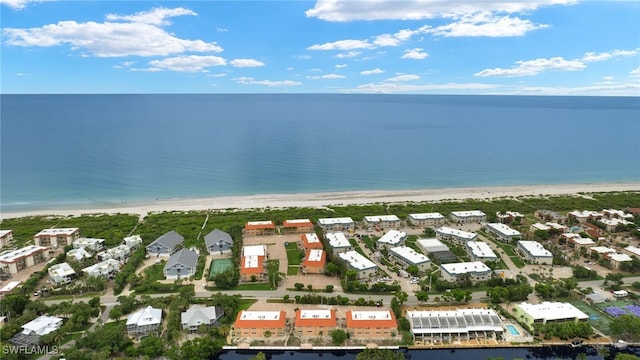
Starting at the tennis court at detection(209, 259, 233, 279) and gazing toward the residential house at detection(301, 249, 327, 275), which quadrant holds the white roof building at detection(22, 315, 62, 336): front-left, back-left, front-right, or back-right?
back-right

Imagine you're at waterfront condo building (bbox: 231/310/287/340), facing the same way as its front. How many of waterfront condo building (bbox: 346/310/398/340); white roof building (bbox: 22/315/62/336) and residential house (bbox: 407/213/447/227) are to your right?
1
